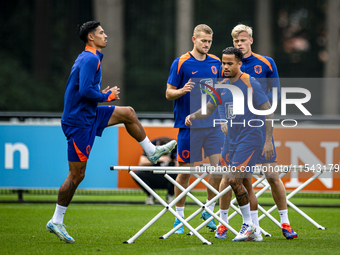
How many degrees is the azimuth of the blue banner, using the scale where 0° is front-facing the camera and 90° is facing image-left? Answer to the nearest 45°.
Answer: approximately 0°

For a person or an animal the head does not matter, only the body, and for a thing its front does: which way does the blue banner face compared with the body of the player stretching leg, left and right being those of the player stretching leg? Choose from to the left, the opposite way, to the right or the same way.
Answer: to the right

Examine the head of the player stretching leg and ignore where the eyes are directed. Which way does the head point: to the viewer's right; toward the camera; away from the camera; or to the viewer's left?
to the viewer's right

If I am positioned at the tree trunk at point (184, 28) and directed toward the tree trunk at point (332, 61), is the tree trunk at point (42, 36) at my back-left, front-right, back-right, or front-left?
back-left

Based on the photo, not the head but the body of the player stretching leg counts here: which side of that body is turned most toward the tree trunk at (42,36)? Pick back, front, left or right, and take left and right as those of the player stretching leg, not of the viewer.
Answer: left

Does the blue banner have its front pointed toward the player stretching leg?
yes

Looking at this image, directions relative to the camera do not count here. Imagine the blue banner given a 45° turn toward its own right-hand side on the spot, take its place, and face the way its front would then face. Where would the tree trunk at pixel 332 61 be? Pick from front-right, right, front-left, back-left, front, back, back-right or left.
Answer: back

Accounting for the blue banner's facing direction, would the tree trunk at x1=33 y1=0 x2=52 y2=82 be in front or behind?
behind

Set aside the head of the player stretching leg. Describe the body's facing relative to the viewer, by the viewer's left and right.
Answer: facing to the right of the viewer

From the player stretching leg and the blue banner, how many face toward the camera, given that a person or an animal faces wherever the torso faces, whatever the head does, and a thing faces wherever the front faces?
1
